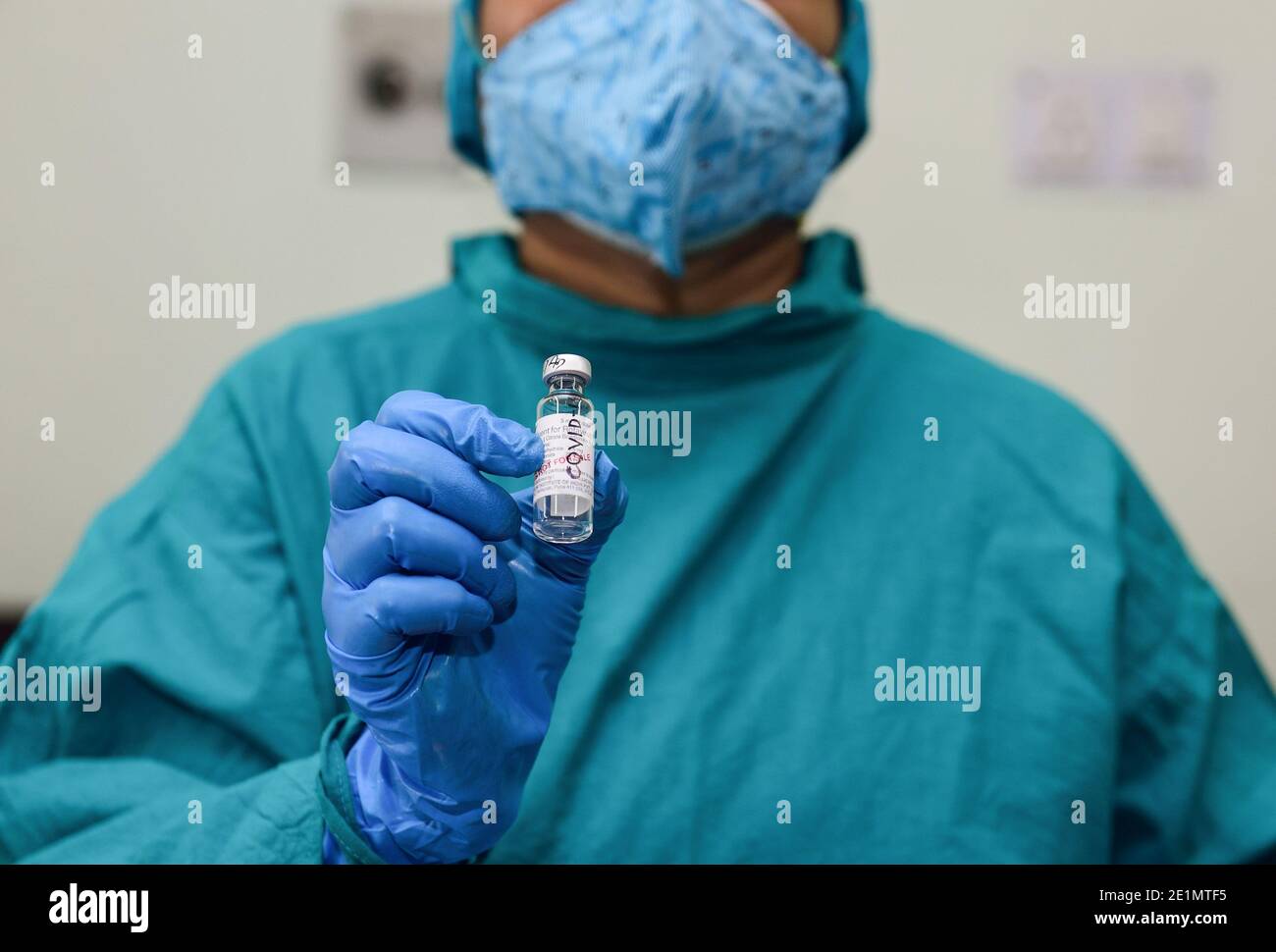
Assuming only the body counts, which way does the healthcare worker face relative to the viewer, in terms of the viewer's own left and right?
facing the viewer
